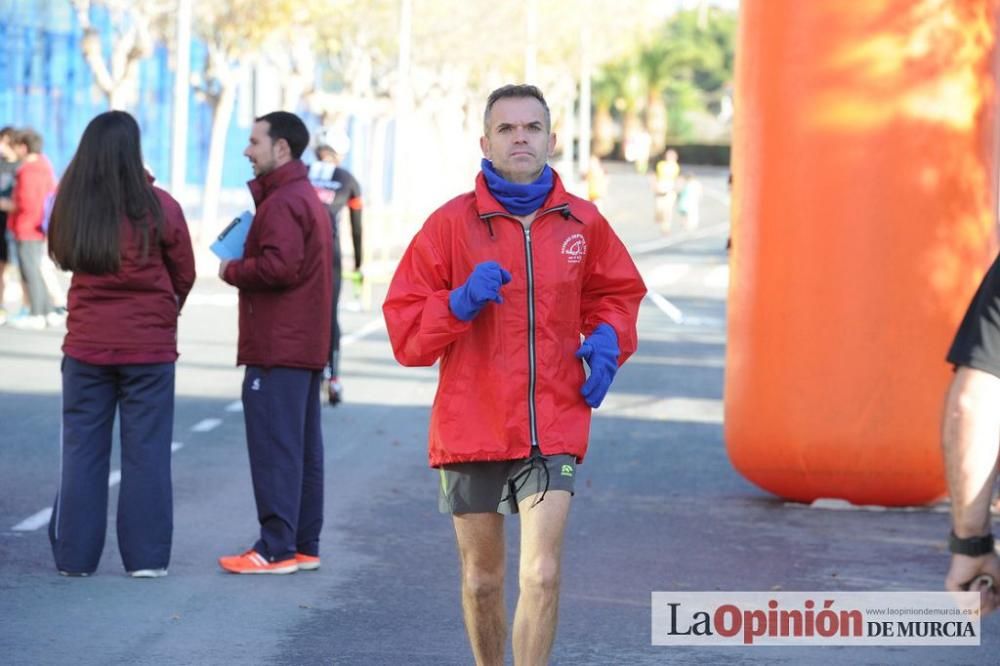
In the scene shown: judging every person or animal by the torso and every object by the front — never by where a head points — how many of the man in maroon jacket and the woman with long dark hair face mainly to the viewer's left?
1

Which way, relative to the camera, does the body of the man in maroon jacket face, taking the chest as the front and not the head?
to the viewer's left

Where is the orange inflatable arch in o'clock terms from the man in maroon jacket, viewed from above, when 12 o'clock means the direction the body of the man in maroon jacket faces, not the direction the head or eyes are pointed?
The orange inflatable arch is roughly at 5 o'clock from the man in maroon jacket.

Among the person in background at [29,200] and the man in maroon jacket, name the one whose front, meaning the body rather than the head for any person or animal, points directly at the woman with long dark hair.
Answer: the man in maroon jacket

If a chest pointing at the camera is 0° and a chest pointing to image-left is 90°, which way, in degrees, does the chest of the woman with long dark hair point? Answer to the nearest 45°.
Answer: approximately 180°

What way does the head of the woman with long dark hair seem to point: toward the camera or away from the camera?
away from the camera

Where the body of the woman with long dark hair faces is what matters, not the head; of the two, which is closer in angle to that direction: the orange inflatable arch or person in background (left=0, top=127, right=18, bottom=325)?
the person in background

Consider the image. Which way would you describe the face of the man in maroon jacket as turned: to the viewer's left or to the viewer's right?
to the viewer's left

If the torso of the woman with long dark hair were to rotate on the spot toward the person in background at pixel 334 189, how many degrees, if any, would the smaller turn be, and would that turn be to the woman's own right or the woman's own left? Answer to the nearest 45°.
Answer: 0° — they already face them

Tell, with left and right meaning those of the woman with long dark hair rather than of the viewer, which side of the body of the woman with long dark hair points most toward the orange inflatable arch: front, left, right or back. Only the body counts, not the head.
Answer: right

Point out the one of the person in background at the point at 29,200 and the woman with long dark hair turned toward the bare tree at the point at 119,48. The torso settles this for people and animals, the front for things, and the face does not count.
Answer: the woman with long dark hair

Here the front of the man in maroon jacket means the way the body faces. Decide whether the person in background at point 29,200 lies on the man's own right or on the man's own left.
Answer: on the man's own right
